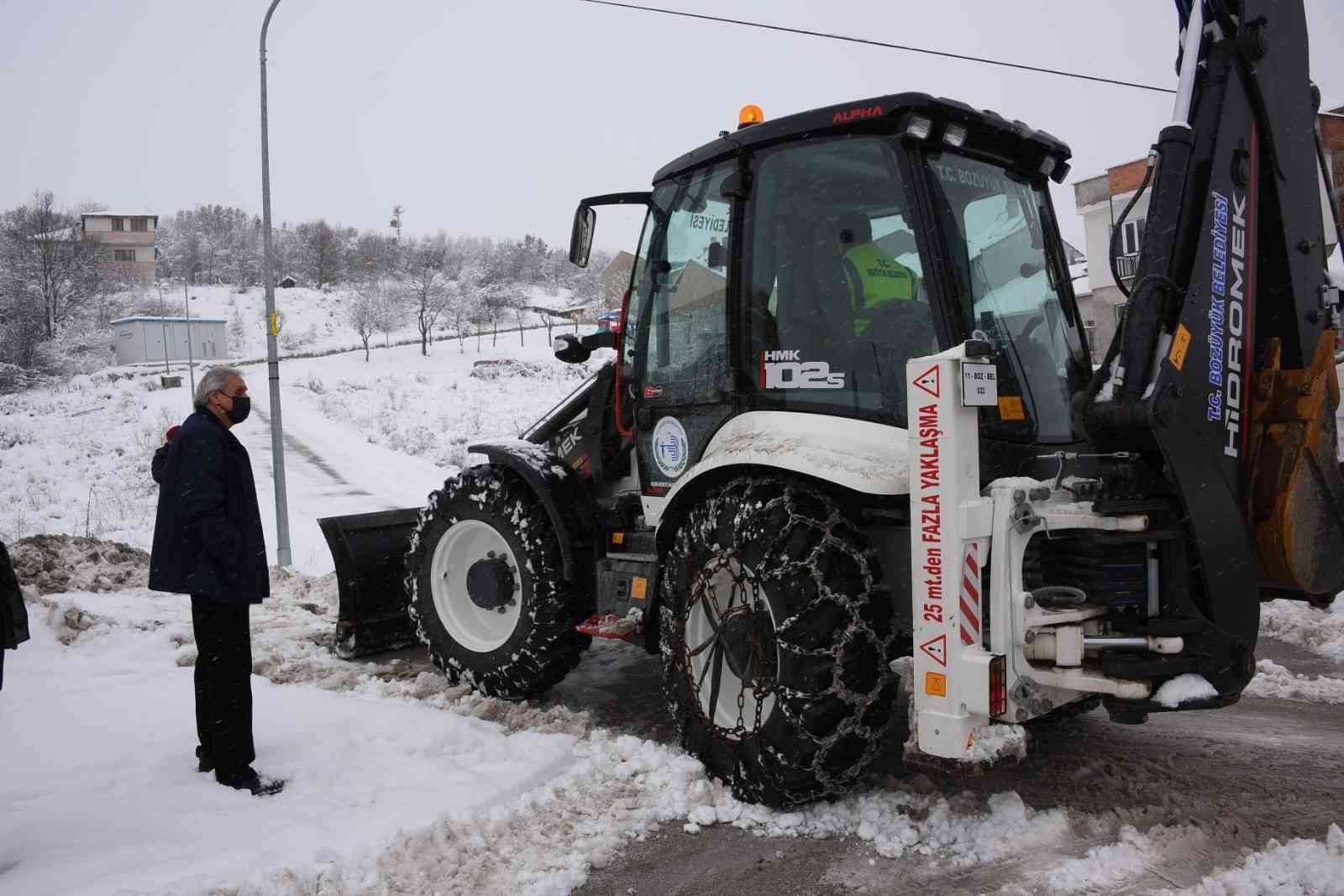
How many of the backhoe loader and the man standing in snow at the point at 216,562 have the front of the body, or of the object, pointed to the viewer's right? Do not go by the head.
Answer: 1

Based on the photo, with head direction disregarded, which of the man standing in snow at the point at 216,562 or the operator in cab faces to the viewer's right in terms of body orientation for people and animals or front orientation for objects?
the man standing in snow

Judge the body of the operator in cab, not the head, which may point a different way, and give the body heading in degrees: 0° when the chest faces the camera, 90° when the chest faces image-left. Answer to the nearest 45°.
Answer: approximately 135°

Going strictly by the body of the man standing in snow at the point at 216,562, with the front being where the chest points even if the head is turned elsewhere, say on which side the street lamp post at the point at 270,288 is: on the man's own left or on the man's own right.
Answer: on the man's own left

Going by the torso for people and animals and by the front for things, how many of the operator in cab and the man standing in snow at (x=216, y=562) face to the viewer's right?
1

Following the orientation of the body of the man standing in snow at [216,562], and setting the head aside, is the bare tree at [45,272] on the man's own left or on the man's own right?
on the man's own left

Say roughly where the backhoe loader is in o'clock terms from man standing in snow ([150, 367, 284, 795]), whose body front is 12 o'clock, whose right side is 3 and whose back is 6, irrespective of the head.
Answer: The backhoe loader is roughly at 1 o'clock from the man standing in snow.

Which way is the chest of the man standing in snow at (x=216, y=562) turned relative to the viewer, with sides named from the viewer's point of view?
facing to the right of the viewer

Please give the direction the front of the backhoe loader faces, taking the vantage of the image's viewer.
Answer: facing away from the viewer and to the left of the viewer

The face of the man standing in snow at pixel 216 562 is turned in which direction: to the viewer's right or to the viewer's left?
to the viewer's right
